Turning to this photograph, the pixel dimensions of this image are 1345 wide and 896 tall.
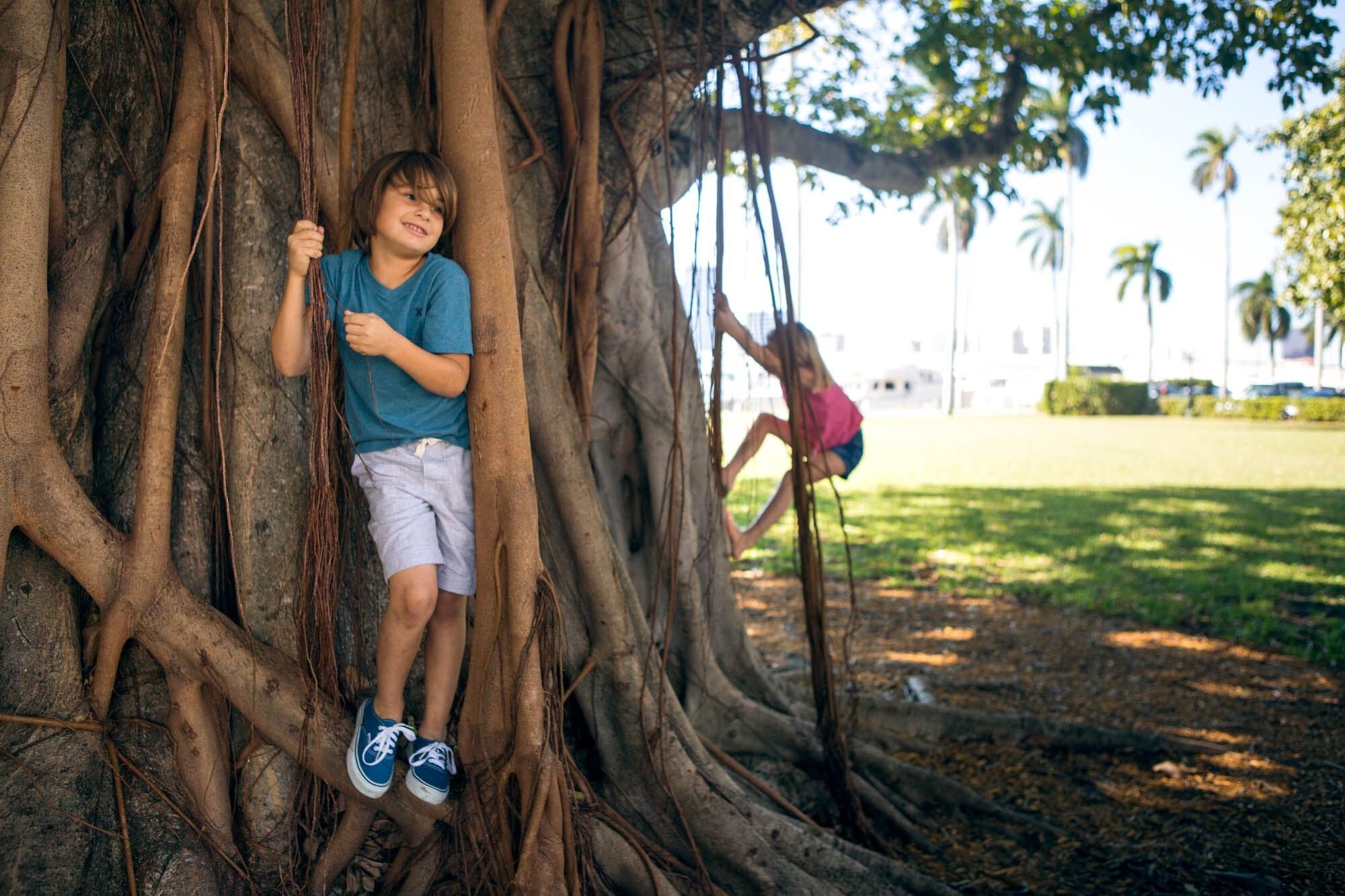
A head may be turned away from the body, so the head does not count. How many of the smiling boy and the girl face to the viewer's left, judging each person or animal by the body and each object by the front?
1

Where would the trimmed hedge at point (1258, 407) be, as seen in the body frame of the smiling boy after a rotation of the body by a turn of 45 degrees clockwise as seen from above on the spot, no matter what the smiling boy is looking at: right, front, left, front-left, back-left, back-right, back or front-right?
back

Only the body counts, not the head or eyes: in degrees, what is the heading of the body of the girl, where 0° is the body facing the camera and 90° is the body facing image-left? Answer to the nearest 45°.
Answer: approximately 90°

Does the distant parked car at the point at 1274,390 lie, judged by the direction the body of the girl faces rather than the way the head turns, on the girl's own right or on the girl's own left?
on the girl's own right

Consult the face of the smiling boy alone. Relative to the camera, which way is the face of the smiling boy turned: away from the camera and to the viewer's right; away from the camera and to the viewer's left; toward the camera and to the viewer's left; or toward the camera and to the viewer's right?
toward the camera and to the viewer's right

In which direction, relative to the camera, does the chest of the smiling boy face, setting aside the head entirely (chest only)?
toward the camera

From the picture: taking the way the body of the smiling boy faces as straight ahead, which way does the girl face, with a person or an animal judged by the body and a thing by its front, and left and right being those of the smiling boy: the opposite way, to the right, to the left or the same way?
to the right

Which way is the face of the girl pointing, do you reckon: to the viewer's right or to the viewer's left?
to the viewer's left

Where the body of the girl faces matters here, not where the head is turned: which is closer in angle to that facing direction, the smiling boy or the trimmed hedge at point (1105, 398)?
the smiling boy

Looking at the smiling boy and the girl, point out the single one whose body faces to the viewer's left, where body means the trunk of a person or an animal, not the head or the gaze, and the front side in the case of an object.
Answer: the girl

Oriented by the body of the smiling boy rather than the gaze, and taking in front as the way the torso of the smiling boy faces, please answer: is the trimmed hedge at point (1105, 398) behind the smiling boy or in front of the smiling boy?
behind
